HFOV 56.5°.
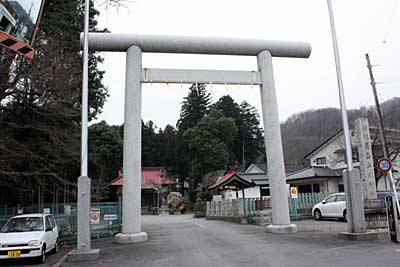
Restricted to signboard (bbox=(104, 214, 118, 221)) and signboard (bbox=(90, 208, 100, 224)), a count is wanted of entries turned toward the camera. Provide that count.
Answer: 2

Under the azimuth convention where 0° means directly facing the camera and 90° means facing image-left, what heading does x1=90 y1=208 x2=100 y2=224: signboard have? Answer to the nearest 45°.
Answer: approximately 0°

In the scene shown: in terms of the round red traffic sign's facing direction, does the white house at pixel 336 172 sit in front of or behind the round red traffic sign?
behind

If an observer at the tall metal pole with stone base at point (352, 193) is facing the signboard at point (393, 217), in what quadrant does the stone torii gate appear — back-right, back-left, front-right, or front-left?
back-right

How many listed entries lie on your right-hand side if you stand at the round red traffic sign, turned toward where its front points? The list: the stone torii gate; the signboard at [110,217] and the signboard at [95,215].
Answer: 3

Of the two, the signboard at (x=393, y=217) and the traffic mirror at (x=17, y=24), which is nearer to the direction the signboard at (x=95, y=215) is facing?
the traffic mirror

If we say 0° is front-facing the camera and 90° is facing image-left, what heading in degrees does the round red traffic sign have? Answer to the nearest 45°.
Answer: approximately 0°
